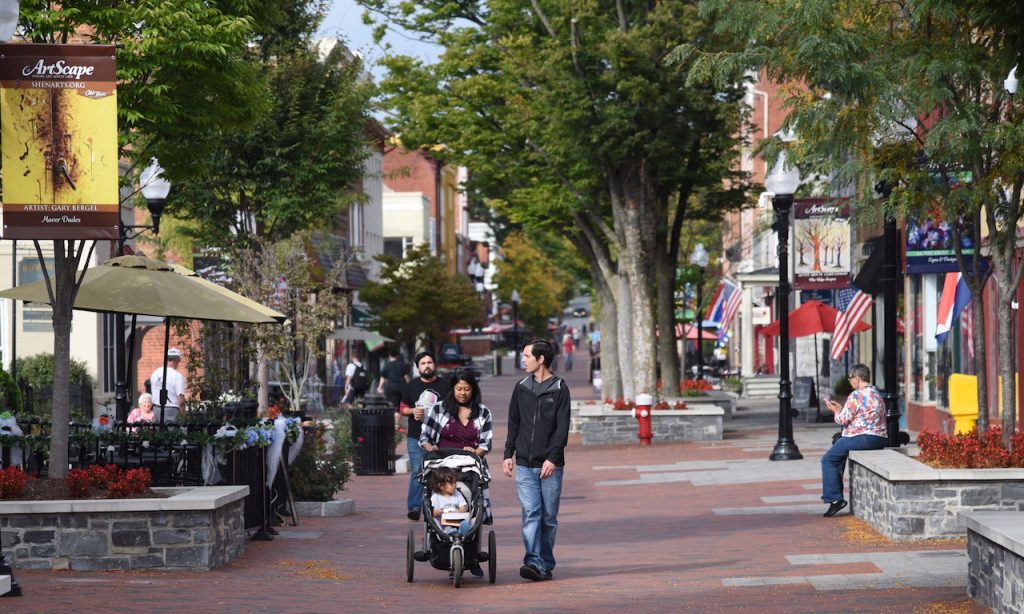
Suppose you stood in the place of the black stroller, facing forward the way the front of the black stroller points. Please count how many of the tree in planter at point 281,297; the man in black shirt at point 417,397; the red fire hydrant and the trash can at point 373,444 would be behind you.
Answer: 4

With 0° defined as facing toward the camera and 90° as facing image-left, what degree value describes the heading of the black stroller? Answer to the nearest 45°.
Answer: approximately 0°

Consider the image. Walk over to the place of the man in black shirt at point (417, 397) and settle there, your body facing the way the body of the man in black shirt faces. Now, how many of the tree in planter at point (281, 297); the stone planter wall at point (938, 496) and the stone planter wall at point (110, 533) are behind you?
1

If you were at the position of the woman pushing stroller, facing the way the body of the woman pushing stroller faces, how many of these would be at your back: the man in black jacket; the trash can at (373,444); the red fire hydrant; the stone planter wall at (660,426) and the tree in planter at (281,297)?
4

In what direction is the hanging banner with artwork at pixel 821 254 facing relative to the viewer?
toward the camera

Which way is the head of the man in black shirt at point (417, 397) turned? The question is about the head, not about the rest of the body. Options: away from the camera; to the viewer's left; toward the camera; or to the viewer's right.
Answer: toward the camera

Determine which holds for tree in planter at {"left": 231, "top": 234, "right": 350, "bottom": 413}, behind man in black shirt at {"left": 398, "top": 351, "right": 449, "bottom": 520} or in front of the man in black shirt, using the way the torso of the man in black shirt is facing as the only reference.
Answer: behind

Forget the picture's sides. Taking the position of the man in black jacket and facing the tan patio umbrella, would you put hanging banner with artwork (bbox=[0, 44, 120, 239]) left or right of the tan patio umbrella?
left

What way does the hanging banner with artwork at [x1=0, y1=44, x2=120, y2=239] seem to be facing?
toward the camera

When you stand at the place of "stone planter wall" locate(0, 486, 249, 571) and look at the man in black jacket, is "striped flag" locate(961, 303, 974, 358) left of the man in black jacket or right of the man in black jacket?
left

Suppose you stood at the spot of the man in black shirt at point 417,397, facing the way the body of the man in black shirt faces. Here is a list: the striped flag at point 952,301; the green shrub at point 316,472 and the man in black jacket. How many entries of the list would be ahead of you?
1

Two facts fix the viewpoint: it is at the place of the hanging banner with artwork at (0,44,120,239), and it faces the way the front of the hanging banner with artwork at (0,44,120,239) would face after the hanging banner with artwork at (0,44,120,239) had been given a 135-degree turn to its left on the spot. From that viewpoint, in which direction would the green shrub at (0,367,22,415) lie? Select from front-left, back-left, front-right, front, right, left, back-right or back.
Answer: front-left
